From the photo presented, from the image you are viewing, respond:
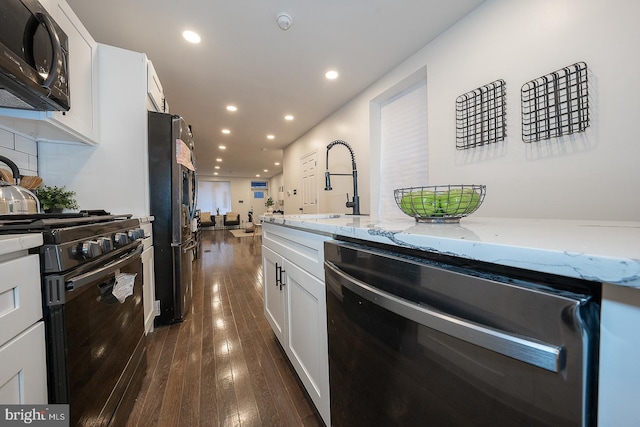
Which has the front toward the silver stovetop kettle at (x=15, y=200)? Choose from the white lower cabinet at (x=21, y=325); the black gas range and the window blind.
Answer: the window blind

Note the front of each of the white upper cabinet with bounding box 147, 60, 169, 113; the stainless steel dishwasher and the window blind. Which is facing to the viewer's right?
the white upper cabinet

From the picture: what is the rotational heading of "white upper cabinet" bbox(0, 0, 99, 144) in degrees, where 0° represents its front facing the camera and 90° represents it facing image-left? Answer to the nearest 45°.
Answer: approximately 315°

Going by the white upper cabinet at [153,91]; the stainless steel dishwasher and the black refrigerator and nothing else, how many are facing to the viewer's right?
2

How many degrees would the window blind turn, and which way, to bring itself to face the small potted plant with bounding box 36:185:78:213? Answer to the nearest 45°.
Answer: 0° — it already faces it

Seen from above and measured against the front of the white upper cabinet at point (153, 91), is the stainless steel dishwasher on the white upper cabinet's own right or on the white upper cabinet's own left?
on the white upper cabinet's own right

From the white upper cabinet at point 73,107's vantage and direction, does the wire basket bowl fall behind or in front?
in front

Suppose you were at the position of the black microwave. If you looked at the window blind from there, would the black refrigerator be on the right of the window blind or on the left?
left

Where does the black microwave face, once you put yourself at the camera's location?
facing the viewer and to the right of the viewer

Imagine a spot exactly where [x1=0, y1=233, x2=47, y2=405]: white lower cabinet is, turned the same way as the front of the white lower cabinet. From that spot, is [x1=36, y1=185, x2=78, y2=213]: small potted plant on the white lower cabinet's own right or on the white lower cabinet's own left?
on the white lower cabinet's own left

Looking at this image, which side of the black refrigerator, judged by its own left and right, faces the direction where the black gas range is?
right

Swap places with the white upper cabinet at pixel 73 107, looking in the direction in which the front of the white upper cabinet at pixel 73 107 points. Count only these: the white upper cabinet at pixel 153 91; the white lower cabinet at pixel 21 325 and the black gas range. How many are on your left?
1

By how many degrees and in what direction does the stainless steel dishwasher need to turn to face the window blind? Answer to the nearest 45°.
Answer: approximately 135° to its right

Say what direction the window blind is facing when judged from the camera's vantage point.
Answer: facing the viewer and to the left of the viewer

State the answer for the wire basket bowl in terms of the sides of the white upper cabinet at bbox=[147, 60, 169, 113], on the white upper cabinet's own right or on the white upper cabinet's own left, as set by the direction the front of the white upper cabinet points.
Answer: on the white upper cabinet's own right

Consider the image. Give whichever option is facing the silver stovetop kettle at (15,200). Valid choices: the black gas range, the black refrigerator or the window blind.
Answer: the window blind

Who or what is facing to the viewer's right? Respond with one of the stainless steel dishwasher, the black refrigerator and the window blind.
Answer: the black refrigerator
